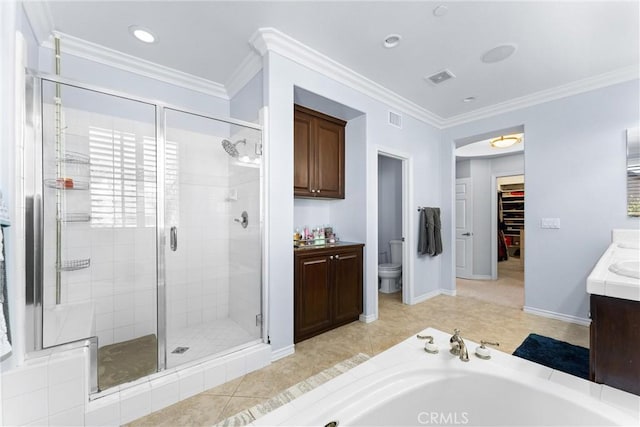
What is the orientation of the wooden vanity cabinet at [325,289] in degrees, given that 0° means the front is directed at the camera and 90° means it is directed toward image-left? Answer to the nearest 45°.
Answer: approximately 315°

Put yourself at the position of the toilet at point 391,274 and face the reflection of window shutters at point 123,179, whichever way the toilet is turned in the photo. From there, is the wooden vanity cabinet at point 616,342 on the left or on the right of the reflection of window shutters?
left

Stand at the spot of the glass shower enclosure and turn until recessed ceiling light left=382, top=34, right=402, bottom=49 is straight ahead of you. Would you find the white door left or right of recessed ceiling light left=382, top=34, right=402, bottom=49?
left

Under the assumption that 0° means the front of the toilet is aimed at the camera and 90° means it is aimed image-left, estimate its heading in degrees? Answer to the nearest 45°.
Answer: approximately 45°

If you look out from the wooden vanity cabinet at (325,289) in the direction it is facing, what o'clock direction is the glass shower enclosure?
The glass shower enclosure is roughly at 4 o'clock from the wooden vanity cabinet.

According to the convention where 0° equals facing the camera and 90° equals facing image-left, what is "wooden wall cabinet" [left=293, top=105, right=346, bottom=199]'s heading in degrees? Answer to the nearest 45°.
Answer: approximately 315°

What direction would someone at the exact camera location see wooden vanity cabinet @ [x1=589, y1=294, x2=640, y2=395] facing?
facing to the left of the viewer

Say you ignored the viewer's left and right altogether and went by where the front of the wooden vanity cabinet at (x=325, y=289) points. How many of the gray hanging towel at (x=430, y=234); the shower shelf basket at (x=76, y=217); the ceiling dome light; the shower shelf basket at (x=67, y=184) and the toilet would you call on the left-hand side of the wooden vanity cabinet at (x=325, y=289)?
3
